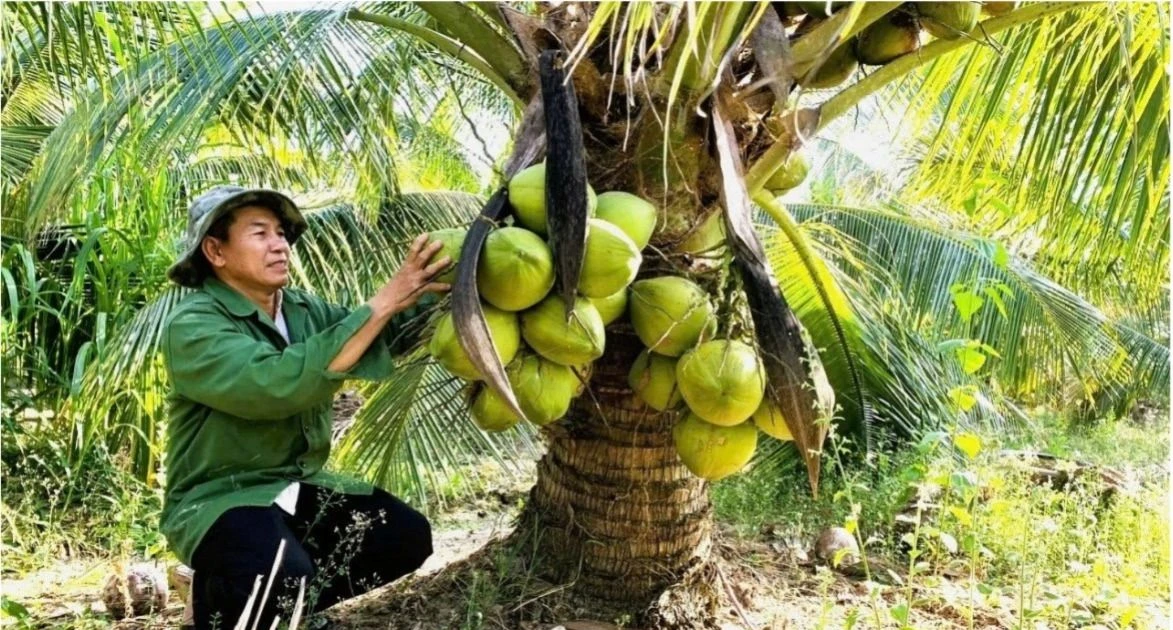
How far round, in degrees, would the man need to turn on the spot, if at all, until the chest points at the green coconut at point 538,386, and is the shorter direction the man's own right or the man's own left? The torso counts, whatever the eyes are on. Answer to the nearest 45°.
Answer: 0° — they already face it

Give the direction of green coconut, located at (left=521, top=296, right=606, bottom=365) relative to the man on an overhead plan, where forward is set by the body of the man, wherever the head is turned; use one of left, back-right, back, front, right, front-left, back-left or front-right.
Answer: front

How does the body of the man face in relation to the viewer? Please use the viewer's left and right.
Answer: facing the viewer and to the right of the viewer

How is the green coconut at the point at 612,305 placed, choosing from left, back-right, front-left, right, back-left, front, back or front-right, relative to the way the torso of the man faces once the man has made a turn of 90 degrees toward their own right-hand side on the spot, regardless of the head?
left

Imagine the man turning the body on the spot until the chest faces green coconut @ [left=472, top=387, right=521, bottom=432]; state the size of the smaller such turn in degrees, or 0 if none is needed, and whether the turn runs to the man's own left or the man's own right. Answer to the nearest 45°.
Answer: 0° — they already face it

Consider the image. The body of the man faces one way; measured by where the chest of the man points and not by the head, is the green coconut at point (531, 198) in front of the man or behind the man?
in front

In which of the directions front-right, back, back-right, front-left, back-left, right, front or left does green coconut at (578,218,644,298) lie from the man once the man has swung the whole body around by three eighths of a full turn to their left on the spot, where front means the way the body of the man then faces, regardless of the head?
back-right

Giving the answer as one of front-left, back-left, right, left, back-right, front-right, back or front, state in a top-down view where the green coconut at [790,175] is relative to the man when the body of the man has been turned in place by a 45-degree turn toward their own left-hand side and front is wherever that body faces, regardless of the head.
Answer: front

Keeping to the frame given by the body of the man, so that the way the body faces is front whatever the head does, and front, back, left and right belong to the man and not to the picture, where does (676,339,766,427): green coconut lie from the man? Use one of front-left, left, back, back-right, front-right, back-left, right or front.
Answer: front

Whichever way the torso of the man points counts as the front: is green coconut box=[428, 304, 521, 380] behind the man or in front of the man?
in front

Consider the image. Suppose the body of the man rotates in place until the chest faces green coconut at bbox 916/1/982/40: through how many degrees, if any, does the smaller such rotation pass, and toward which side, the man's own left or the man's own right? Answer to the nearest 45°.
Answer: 0° — they already face it

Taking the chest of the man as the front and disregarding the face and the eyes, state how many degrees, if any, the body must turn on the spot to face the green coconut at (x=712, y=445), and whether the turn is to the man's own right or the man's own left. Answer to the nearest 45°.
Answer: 0° — they already face it

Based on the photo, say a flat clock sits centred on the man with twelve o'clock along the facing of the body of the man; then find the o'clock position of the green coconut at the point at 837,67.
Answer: The green coconut is roughly at 11 o'clock from the man.

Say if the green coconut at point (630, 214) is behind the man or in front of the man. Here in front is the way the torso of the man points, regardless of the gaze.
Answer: in front
